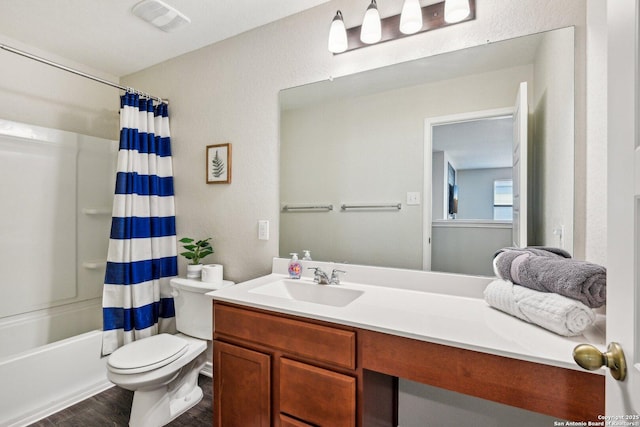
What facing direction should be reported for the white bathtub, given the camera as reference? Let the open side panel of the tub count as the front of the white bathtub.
facing the viewer and to the right of the viewer

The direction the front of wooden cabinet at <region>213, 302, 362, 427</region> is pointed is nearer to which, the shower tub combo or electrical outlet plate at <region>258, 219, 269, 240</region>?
the shower tub combo

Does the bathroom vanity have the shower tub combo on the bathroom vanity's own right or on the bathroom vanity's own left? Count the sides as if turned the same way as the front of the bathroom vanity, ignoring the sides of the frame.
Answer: on the bathroom vanity's own right

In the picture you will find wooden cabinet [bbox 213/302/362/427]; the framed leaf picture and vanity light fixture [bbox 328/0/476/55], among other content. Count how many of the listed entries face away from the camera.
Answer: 0

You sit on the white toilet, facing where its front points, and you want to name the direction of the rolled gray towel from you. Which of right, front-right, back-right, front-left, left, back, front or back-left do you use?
left

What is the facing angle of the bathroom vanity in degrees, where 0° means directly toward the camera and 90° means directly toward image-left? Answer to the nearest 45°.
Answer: approximately 45°

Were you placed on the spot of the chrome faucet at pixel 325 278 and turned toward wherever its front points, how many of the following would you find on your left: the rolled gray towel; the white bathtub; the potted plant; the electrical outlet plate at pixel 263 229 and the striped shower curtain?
1

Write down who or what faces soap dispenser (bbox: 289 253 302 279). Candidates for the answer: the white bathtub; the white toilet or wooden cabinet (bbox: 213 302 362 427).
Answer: the white bathtub

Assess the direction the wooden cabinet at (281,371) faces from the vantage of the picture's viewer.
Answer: facing the viewer and to the left of the viewer

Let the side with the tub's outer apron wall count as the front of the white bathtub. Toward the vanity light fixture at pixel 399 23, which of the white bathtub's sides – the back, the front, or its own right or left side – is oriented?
front

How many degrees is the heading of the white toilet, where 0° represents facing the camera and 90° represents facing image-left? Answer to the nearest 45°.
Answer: approximately 45°

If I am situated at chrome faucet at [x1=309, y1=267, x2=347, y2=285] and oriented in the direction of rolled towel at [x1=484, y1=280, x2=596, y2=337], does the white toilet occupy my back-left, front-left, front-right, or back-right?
back-right
